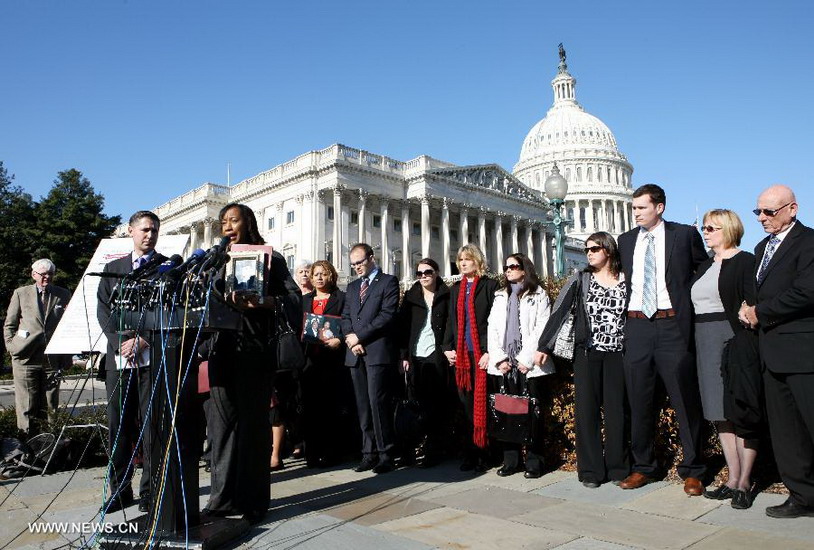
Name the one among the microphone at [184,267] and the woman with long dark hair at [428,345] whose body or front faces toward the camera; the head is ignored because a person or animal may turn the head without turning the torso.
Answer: the woman with long dark hair

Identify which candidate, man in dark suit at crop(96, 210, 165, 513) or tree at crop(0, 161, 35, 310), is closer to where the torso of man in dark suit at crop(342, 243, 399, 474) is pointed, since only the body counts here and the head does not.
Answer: the man in dark suit

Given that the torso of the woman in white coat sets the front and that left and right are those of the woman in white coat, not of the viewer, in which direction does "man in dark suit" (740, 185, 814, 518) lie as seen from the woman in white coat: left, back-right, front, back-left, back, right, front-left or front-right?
left

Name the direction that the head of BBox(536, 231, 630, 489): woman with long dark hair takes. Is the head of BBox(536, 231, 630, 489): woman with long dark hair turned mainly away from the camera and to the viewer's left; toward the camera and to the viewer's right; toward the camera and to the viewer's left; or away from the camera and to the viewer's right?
toward the camera and to the viewer's left

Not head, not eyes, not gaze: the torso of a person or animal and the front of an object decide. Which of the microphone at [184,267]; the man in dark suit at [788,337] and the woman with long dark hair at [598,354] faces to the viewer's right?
the microphone

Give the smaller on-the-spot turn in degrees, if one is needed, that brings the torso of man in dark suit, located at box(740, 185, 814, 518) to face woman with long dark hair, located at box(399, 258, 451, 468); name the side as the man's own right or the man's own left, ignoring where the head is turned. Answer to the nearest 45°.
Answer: approximately 45° to the man's own right

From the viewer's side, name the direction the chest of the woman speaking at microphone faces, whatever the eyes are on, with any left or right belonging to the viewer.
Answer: facing the viewer and to the left of the viewer

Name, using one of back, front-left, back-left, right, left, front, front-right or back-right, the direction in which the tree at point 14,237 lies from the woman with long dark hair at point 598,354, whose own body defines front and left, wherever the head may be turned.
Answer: back-right

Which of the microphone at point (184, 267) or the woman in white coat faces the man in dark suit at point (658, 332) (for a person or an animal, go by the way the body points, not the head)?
the microphone

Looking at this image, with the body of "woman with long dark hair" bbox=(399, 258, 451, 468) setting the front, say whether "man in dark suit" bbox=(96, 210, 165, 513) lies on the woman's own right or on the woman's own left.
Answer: on the woman's own right

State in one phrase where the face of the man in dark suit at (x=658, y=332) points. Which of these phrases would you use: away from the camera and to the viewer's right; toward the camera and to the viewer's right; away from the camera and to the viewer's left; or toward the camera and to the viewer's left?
toward the camera and to the viewer's left

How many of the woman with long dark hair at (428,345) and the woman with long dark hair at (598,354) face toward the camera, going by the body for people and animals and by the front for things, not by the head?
2

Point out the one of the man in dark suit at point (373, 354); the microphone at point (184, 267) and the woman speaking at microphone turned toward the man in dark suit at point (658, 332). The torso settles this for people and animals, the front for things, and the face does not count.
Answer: the microphone

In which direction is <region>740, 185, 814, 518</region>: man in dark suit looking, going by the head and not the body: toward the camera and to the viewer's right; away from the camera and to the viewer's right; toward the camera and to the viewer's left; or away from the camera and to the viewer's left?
toward the camera and to the viewer's left
